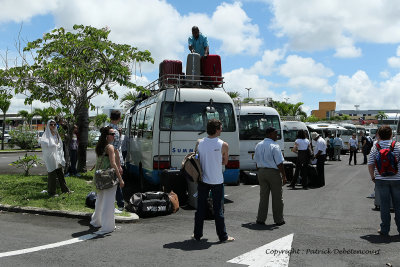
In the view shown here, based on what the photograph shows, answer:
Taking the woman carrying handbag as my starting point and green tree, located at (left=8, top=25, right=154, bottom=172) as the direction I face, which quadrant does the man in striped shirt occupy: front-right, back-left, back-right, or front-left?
back-right

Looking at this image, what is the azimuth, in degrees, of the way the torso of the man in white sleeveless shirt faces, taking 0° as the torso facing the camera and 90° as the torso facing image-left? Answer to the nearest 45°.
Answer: approximately 225°

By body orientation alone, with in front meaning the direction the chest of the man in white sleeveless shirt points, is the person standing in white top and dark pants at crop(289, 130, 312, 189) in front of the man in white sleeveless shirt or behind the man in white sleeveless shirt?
in front

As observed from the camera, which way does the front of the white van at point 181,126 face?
facing away from the viewer

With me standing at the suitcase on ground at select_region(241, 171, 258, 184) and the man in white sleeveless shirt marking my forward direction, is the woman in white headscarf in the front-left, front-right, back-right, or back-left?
front-right

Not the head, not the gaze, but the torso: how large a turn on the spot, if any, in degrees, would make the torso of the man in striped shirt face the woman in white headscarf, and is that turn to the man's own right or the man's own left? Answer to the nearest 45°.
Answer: approximately 90° to the man's own left

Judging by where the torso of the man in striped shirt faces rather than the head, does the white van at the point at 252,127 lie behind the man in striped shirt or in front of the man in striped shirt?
in front

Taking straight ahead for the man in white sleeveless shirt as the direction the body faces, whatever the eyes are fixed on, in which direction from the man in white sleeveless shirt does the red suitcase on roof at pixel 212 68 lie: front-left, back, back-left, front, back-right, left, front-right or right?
front-left

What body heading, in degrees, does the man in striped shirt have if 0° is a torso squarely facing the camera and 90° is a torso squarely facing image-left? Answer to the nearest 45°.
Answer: approximately 180°

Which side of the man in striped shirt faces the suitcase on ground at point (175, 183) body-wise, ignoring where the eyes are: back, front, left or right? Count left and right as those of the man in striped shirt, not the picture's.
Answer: left
